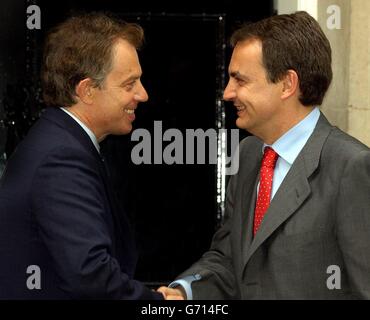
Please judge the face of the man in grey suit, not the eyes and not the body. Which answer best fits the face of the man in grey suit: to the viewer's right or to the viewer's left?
to the viewer's left

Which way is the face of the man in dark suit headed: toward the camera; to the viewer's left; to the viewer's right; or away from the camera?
to the viewer's right

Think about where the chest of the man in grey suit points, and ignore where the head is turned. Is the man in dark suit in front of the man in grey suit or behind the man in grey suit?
in front

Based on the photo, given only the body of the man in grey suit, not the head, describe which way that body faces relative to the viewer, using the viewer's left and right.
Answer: facing the viewer and to the left of the viewer

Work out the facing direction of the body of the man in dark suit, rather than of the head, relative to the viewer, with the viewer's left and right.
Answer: facing to the right of the viewer

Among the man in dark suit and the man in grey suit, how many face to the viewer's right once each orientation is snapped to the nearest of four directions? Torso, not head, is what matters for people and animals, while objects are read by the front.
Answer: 1

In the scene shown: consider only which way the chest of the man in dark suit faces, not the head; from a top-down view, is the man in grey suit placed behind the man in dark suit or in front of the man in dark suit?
in front
